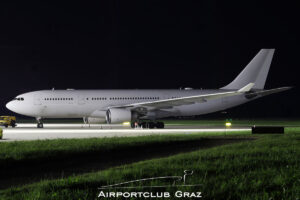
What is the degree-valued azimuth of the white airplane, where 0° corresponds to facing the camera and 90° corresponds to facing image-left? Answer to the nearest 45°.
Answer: approximately 90°
